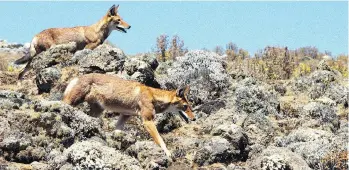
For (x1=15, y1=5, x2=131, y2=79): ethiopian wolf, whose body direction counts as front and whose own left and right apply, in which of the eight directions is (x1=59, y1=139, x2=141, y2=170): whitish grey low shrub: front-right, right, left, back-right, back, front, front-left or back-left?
right

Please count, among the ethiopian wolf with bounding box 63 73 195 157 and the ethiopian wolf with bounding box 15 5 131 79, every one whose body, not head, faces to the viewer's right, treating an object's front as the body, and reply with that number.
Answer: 2

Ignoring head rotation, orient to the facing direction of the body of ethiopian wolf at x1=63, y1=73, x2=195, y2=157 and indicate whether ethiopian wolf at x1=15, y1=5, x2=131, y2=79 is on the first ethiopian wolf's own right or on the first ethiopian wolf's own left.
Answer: on the first ethiopian wolf's own left

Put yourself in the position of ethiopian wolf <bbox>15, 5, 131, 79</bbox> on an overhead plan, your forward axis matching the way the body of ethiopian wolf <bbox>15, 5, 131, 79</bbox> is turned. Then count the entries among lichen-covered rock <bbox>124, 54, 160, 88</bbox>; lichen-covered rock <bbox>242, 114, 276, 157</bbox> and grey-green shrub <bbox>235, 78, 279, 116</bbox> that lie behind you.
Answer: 0

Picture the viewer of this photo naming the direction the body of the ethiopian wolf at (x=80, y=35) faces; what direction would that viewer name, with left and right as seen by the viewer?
facing to the right of the viewer

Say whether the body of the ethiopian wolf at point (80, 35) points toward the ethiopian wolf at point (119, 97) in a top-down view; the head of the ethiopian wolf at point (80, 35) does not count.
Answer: no

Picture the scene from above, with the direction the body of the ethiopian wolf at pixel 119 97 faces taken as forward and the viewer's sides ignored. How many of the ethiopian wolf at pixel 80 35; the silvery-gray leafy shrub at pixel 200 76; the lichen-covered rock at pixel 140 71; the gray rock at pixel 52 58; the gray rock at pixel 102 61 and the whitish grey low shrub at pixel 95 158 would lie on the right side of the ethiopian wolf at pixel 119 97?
1

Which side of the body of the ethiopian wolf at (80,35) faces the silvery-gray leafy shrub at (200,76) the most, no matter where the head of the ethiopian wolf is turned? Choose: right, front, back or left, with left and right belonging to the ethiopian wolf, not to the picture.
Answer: front

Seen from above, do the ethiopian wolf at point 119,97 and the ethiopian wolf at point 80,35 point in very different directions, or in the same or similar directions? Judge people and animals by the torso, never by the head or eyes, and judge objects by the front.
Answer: same or similar directions

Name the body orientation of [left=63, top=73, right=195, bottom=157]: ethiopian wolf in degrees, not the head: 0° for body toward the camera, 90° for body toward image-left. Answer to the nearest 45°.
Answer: approximately 270°

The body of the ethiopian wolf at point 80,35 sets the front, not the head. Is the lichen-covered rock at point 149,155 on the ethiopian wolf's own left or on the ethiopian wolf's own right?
on the ethiopian wolf's own right

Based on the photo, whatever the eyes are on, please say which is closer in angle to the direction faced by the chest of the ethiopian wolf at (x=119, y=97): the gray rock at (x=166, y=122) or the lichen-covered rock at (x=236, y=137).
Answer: the lichen-covered rock
